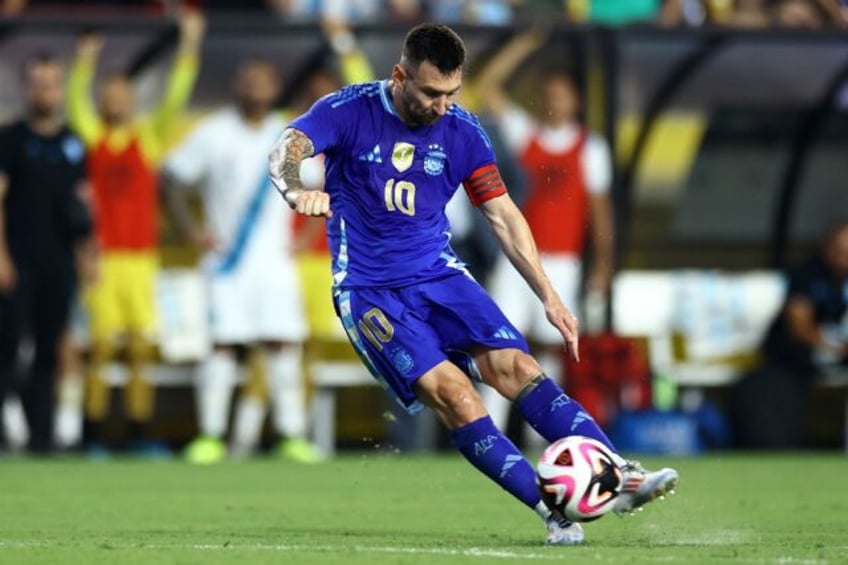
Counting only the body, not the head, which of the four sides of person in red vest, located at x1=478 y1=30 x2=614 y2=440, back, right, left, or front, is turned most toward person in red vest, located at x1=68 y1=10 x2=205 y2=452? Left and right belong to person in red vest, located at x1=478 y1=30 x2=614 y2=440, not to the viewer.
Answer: right

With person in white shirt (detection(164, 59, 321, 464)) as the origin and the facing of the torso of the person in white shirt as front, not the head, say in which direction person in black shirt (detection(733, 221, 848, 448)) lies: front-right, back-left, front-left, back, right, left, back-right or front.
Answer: left

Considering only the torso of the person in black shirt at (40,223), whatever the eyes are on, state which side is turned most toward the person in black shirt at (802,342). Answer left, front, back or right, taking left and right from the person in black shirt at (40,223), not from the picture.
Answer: left

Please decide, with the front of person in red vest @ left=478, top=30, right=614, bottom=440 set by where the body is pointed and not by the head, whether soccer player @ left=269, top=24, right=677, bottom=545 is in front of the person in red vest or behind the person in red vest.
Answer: in front

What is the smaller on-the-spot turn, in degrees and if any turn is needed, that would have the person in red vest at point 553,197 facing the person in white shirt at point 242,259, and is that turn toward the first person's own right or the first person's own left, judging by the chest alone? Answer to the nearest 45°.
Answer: approximately 90° to the first person's own right

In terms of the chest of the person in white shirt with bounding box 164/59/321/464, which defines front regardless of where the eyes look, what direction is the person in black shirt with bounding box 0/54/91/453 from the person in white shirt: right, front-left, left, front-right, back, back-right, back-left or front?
right

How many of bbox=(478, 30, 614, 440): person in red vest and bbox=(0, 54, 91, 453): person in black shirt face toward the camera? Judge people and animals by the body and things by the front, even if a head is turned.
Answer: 2

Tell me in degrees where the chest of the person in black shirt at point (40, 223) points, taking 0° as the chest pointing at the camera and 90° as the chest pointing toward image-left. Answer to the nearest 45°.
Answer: approximately 0°
